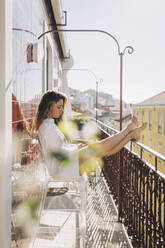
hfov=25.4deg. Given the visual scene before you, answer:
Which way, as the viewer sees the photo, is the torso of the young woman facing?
to the viewer's right

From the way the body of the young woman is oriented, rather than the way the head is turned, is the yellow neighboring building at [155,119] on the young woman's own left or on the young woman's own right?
on the young woman's own left

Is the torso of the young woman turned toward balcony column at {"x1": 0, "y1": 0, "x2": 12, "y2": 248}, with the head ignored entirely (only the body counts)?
no
